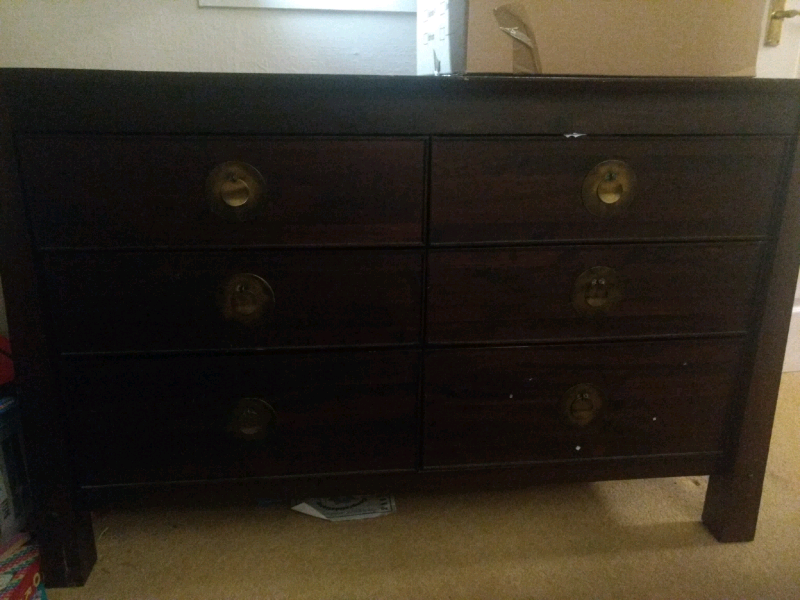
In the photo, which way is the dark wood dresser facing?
toward the camera

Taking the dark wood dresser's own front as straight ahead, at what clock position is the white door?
The white door is roughly at 8 o'clock from the dark wood dresser.
